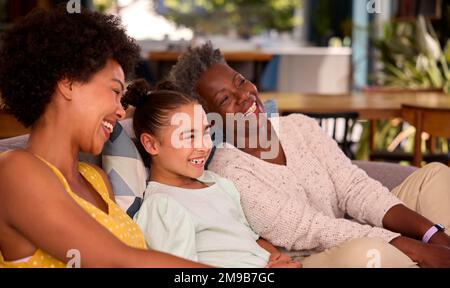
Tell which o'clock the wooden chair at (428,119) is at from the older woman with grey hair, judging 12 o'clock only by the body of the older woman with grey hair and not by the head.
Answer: The wooden chair is roughly at 8 o'clock from the older woman with grey hair.

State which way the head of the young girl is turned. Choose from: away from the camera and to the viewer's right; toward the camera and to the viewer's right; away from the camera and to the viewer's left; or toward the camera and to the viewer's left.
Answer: toward the camera and to the viewer's right

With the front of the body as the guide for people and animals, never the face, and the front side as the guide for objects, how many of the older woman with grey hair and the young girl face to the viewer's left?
0

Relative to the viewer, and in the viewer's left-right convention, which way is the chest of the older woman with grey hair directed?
facing the viewer and to the right of the viewer

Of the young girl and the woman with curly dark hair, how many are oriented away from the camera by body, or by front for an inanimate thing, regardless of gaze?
0

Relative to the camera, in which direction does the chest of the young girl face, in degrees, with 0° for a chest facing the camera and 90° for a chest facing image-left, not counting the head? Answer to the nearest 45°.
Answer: approximately 315°

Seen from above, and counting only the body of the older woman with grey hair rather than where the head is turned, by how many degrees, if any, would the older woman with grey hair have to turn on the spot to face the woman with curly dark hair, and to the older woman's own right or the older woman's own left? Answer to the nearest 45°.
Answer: approximately 90° to the older woman's own right

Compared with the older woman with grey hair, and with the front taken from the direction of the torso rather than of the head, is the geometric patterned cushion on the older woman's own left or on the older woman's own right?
on the older woman's own right
